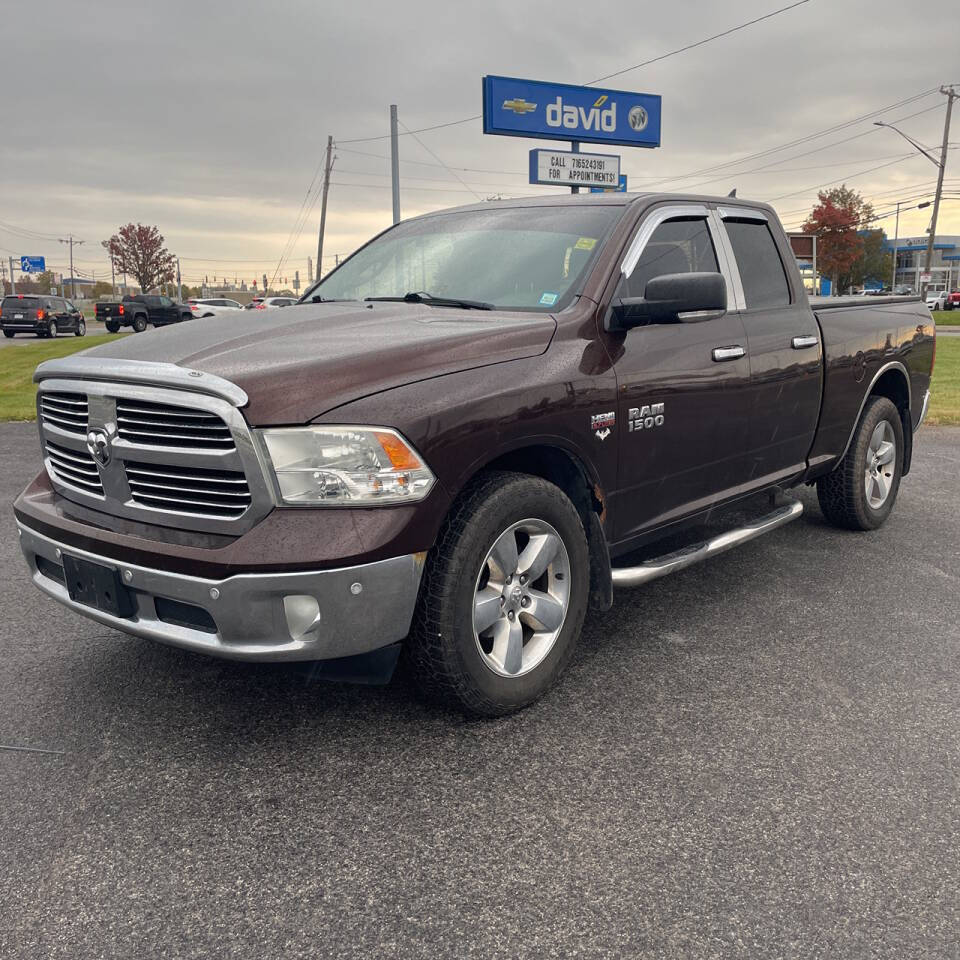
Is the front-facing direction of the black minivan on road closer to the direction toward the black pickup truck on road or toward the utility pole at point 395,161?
the black pickup truck on road

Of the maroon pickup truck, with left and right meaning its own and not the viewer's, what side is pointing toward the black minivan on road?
right

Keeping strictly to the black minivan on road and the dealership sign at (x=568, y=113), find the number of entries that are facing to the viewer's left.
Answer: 0

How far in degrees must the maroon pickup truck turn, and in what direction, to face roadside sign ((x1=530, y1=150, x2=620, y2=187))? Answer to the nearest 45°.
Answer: approximately 135° to its right

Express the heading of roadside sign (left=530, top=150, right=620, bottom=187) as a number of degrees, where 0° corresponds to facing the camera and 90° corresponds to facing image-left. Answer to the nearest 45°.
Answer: approximately 315°

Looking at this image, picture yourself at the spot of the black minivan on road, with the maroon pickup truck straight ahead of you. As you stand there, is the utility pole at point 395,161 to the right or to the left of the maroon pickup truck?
left

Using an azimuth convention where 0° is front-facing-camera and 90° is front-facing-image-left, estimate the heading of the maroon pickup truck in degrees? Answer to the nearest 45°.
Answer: approximately 45°

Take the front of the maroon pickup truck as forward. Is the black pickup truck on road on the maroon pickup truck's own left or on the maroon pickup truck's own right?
on the maroon pickup truck's own right

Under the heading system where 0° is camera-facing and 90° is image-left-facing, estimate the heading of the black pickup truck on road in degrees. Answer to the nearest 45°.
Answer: approximately 225°
